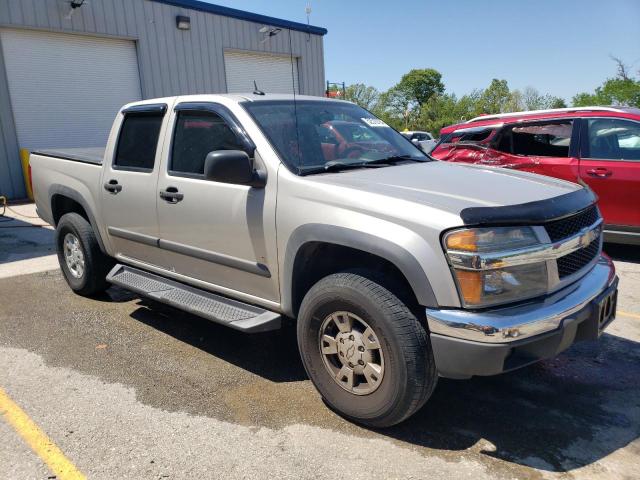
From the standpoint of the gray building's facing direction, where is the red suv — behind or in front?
in front

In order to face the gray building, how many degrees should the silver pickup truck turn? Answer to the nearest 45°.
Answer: approximately 180°

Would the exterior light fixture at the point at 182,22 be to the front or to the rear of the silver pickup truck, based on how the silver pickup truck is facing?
to the rear

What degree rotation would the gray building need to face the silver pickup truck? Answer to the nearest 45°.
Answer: approximately 45° to its right

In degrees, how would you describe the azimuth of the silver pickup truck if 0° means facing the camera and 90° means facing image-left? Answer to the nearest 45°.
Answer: approximately 315°
